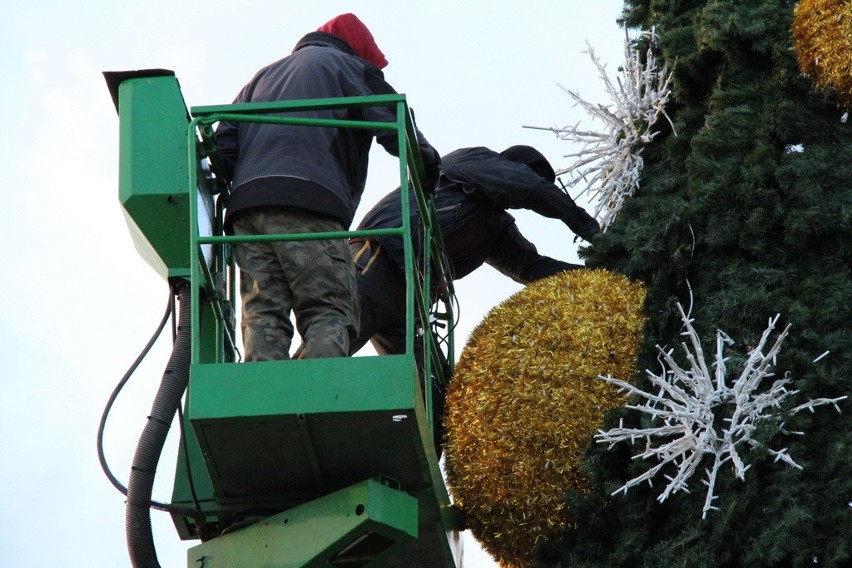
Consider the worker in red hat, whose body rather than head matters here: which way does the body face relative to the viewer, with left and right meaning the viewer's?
facing away from the viewer and to the right of the viewer

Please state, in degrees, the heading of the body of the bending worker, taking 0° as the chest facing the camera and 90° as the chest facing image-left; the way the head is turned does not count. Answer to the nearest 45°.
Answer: approximately 270°

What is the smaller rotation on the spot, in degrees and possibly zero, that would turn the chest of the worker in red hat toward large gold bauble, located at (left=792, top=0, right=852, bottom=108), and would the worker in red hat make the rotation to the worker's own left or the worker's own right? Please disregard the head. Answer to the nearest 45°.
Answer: approximately 45° to the worker's own right

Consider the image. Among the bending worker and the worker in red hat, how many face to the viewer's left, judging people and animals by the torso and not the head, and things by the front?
0

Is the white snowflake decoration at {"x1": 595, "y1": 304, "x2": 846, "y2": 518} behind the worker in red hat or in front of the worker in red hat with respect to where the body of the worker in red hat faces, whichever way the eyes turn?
in front

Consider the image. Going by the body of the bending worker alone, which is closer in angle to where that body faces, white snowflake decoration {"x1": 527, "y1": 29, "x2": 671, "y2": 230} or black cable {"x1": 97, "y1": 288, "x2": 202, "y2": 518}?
the white snowflake decoration

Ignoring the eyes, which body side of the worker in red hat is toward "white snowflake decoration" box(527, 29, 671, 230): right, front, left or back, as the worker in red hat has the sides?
front

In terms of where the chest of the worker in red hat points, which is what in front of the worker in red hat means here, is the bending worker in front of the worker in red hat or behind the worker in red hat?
in front
